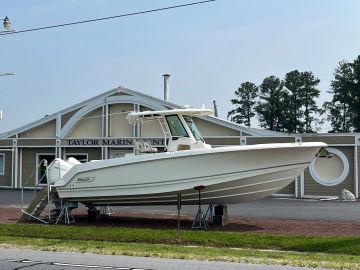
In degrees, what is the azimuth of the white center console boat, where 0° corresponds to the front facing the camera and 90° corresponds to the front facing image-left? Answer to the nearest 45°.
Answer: approximately 270°

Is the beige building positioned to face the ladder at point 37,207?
yes

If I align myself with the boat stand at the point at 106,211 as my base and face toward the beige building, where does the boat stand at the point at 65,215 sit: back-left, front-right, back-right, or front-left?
back-left

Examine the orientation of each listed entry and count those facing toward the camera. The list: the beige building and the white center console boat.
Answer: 1

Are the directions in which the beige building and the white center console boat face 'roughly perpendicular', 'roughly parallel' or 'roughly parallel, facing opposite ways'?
roughly perpendicular

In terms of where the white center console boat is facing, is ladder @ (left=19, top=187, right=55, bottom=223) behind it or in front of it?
behind

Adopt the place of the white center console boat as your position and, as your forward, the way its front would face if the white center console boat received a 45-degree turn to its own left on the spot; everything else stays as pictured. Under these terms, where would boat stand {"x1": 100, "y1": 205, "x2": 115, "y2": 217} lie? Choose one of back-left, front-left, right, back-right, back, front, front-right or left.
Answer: left

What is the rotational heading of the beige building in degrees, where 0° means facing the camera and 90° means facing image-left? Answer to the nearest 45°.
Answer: approximately 0°

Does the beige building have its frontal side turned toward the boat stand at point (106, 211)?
yes

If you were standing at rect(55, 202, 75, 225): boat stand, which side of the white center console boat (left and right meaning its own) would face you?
back

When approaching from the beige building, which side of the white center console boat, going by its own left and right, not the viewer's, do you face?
left
